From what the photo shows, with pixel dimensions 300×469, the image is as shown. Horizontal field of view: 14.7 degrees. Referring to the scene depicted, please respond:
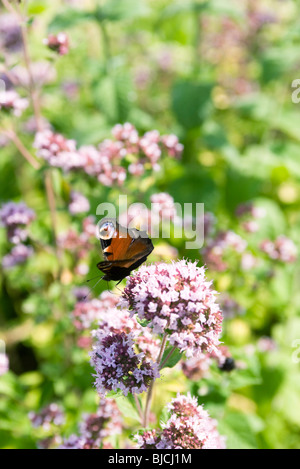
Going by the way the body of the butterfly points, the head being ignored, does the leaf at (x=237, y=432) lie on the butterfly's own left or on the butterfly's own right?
on the butterfly's own right

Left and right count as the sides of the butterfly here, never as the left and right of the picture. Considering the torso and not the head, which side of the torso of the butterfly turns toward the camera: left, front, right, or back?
left

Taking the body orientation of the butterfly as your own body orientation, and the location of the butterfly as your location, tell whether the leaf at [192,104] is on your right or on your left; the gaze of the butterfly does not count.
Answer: on your right

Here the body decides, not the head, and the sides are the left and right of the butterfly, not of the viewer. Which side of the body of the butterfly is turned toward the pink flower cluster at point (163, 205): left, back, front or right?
right

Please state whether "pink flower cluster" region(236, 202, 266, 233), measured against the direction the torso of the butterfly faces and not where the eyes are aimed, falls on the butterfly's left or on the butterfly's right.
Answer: on the butterfly's right
